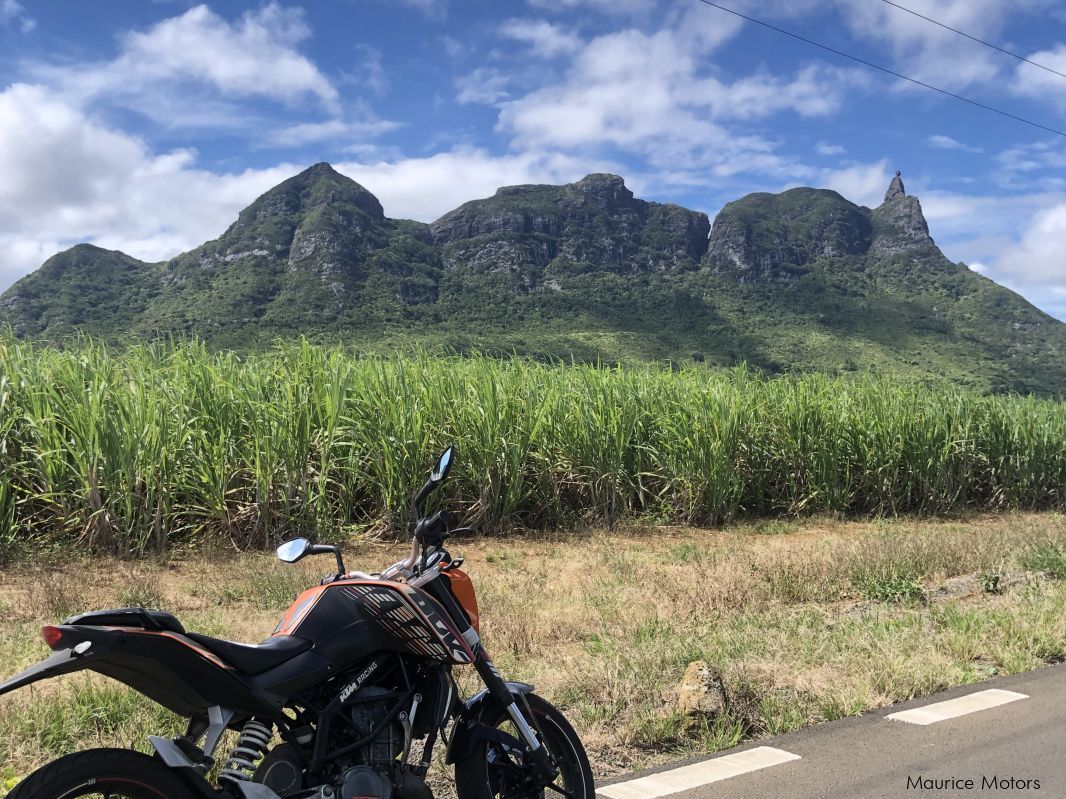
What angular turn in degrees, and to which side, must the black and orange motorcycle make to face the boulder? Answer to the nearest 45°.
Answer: approximately 45° to its left

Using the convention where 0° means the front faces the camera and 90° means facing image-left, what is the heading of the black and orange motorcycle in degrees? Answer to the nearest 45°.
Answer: approximately 270°
